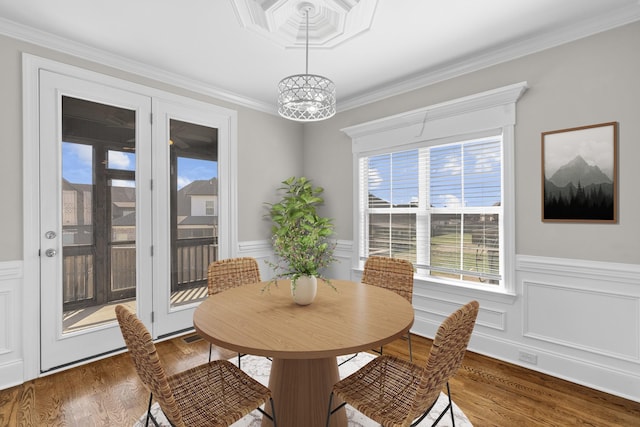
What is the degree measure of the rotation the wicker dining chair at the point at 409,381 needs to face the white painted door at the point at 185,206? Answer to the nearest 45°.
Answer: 0° — it already faces it

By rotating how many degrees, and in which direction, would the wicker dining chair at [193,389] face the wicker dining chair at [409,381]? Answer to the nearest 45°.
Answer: approximately 90° to its right

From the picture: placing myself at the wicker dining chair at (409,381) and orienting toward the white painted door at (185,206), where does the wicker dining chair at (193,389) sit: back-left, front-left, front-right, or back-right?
front-left

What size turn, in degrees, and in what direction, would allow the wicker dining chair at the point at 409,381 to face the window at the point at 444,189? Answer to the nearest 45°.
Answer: approximately 45° to its right

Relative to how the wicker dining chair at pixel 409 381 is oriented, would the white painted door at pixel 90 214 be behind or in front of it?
in front

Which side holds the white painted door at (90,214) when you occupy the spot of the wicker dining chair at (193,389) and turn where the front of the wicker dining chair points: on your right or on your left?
on your left

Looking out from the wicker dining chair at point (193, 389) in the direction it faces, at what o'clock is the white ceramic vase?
The white ceramic vase is roughly at 1 o'clock from the wicker dining chair.

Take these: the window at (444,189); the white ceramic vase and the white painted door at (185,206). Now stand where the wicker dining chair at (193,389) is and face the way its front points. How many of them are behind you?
0

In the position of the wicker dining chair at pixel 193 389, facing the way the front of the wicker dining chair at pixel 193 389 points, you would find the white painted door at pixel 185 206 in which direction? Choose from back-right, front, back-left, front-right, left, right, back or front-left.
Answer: front-left

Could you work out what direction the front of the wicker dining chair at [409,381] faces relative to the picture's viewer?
facing away from the viewer and to the left of the viewer

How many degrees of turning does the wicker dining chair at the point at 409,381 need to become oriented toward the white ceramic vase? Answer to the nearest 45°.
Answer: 0° — it already faces it

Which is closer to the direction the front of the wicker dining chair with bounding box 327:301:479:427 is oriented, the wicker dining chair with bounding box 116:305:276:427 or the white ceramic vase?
the white ceramic vase

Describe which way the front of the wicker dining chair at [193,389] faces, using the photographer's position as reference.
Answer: facing away from the viewer and to the right of the viewer
